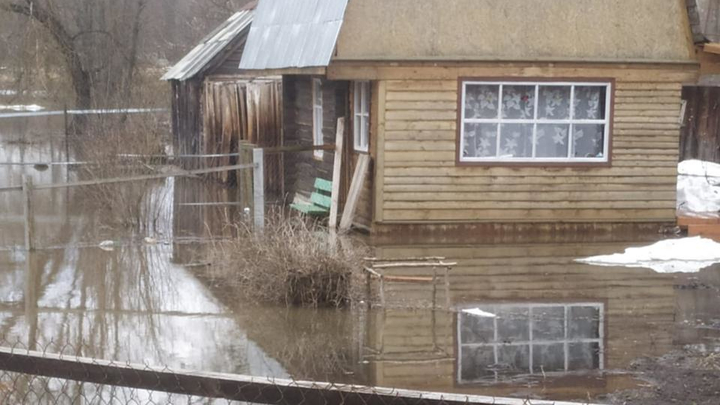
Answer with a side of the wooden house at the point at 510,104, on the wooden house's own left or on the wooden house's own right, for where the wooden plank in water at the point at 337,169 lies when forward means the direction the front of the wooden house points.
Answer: on the wooden house's own right

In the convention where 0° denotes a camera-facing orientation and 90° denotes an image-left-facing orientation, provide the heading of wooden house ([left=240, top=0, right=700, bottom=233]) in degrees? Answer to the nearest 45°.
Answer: approximately 0°

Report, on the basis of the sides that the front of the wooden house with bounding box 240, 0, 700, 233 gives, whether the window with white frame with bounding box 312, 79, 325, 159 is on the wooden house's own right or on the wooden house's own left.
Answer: on the wooden house's own right

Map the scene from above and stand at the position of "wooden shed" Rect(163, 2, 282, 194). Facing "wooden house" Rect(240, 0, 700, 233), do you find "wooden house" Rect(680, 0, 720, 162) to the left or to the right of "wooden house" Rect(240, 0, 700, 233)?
left

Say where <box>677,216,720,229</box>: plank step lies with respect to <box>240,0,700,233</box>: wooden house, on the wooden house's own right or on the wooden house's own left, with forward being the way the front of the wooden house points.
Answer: on the wooden house's own left

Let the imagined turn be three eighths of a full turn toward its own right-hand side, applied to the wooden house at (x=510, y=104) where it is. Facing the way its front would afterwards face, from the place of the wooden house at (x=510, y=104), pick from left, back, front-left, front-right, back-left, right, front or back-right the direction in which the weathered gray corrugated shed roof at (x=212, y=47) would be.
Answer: front

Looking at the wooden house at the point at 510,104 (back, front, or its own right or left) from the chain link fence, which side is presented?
front

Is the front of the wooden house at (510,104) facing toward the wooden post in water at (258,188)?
no

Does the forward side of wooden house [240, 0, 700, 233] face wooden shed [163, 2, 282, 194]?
no

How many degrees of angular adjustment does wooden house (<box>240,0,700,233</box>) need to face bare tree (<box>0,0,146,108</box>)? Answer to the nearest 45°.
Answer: approximately 135° to its right

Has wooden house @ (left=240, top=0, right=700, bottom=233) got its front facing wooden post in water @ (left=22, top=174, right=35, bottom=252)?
no

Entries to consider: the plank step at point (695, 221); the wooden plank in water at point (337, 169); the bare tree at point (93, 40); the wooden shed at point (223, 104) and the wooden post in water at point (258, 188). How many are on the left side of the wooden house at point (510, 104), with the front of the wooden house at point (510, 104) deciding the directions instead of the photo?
1
